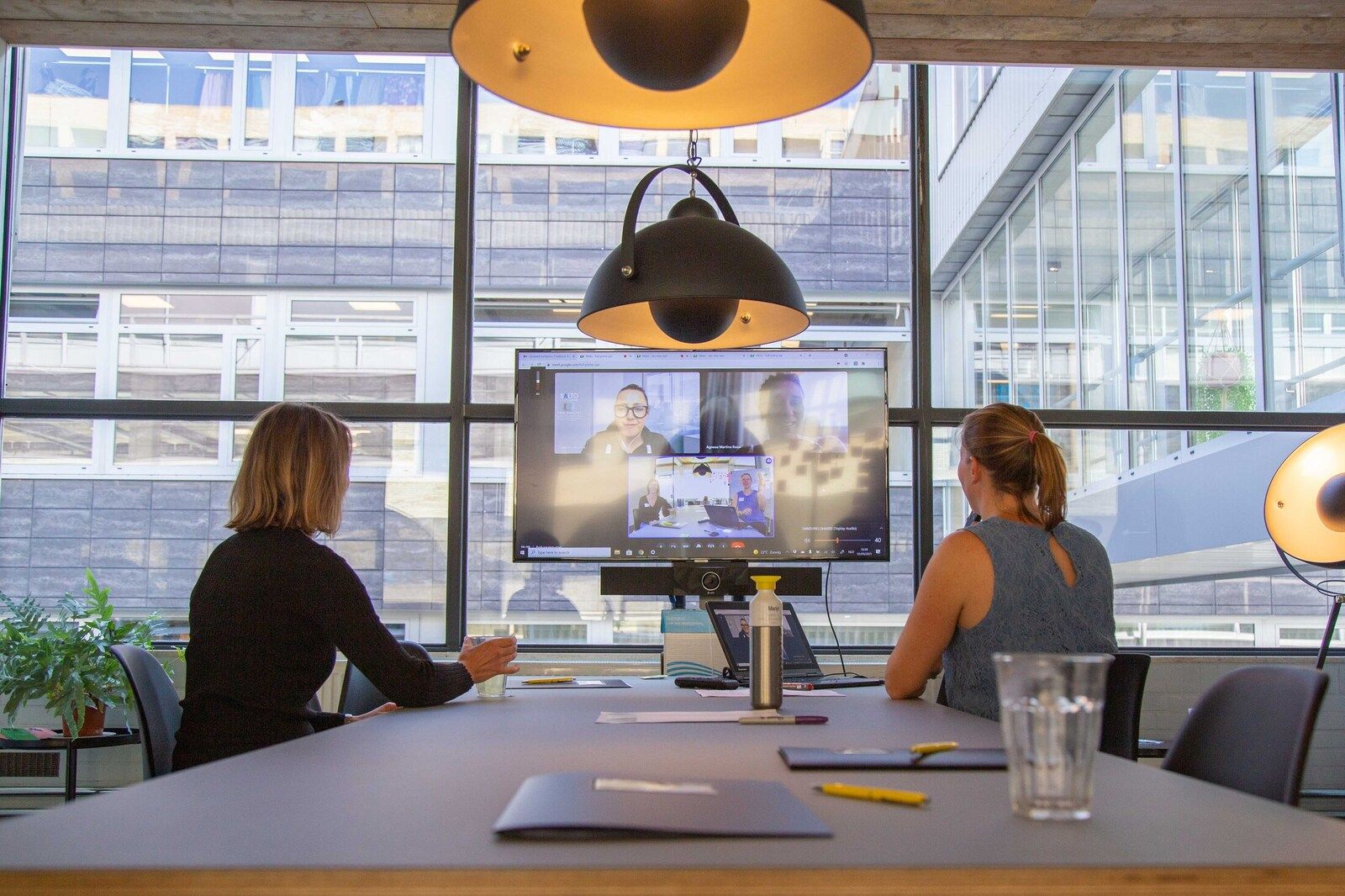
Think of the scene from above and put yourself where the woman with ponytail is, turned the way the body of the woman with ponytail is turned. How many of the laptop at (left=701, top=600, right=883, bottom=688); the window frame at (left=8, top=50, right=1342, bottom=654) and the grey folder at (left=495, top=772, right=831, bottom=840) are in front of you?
2

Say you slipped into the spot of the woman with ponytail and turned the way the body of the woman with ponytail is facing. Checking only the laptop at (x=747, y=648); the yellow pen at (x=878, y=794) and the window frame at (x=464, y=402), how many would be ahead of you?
2

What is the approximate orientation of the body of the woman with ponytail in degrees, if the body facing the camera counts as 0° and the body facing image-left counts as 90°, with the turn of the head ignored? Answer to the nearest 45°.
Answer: approximately 135°

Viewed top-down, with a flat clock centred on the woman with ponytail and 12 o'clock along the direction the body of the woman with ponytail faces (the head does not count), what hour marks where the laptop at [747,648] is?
The laptop is roughly at 12 o'clock from the woman with ponytail.

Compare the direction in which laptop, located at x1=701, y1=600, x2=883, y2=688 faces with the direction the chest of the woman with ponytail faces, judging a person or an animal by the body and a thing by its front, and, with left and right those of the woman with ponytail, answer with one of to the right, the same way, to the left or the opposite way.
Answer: the opposite way

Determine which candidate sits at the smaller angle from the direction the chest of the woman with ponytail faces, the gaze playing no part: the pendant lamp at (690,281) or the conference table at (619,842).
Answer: the pendant lamp

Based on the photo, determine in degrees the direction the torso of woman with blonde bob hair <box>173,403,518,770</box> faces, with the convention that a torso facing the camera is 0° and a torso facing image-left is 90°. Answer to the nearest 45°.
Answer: approximately 225°

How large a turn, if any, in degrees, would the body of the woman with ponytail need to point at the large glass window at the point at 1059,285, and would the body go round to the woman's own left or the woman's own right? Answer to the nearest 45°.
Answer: approximately 45° to the woman's own right

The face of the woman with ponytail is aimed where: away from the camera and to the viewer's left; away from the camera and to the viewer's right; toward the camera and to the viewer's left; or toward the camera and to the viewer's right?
away from the camera and to the viewer's left

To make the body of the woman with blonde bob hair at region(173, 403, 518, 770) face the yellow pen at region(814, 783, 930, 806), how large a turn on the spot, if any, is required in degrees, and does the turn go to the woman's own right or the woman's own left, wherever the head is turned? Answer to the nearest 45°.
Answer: approximately 90° to the woman's own right

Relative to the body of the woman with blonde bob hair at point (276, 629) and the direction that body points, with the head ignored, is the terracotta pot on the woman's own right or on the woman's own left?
on the woman's own left

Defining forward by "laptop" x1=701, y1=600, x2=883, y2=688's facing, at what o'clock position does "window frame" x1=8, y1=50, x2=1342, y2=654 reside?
The window frame is roughly at 6 o'clock from the laptop.

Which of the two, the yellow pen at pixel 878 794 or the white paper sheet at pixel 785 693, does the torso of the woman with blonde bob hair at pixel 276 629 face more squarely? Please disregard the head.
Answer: the white paper sheet
